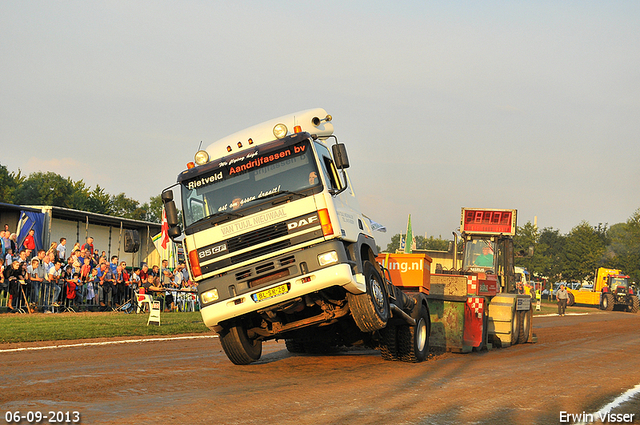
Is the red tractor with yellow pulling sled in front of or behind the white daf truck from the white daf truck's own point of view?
behind

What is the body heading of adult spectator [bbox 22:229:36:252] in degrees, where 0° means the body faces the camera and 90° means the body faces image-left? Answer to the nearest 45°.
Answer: approximately 315°

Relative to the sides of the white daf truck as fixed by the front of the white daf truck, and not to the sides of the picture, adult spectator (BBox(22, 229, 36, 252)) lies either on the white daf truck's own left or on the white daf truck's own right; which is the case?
on the white daf truck's own right

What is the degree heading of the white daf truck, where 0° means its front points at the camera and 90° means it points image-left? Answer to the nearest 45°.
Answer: approximately 45°

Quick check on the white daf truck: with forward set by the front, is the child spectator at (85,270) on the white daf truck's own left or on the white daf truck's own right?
on the white daf truck's own right

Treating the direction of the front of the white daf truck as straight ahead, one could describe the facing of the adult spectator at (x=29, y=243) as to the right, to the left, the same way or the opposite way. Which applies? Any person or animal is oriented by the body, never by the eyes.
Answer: to the left

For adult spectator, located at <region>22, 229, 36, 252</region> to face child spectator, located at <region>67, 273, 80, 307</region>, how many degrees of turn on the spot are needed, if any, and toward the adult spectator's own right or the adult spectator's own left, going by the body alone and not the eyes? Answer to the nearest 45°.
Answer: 0° — they already face them

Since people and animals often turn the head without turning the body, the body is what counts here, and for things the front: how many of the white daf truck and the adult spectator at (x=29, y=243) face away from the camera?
0
